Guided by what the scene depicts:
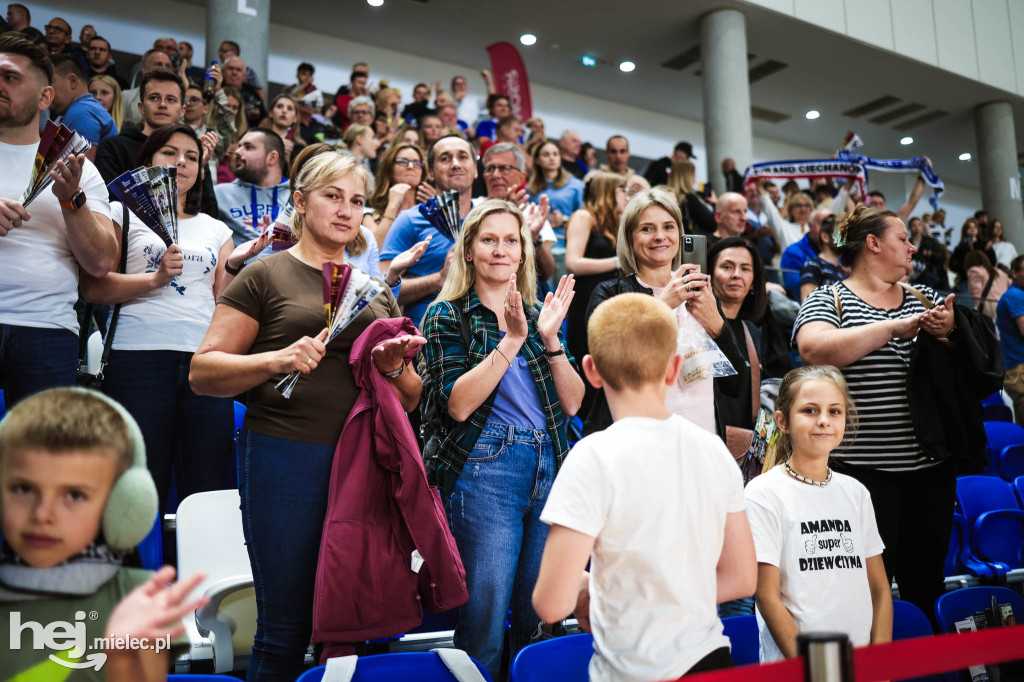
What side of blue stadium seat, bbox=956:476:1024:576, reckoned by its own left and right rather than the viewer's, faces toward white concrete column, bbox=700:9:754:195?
back

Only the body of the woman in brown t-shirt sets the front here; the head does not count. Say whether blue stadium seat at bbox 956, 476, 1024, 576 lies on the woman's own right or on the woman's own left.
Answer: on the woman's own left

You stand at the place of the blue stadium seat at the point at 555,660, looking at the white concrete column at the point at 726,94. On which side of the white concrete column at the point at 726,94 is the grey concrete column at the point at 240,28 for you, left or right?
left

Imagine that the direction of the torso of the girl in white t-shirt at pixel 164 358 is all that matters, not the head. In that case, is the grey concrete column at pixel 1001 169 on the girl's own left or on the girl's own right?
on the girl's own left

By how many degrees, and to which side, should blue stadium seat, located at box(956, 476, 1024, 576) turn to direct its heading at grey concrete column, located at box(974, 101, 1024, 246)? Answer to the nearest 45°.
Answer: approximately 135° to its left

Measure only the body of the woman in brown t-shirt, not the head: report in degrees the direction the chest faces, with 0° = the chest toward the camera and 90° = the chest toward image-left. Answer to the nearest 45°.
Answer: approximately 315°

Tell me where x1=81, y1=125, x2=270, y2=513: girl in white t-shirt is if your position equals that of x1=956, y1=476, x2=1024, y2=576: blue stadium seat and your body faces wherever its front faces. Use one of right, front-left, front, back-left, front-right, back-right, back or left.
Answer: right

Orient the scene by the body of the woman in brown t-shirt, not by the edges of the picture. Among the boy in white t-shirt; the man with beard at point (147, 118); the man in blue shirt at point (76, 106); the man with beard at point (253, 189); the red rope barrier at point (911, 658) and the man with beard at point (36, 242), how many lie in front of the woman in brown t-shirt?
2

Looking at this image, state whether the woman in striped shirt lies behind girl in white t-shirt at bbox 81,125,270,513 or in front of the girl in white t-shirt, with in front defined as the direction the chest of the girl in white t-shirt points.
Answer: in front

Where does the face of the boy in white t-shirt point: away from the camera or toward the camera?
away from the camera

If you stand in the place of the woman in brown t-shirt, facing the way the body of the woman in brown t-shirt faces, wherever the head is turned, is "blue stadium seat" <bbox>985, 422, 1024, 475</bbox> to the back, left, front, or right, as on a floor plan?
left
